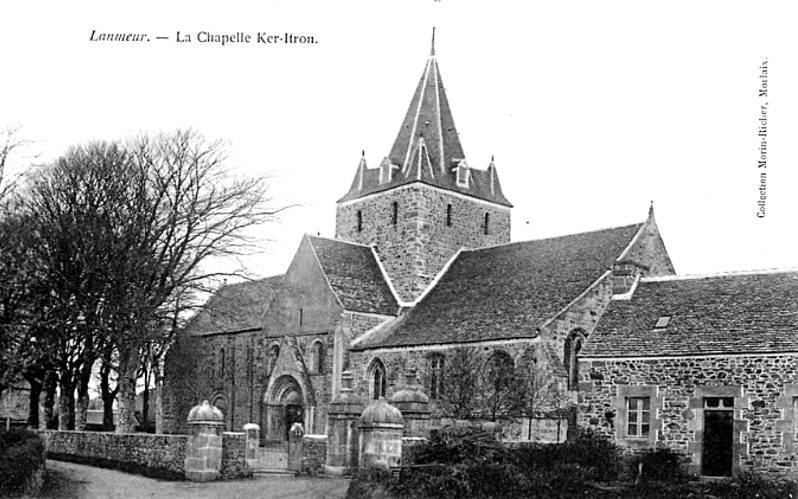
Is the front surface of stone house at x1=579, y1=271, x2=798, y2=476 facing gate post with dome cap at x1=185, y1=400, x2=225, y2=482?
no

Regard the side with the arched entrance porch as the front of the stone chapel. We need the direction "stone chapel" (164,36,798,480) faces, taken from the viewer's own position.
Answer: facing the viewer and to the left of the viewer

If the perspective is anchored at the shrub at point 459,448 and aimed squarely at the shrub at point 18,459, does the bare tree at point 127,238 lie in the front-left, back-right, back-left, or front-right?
front-right

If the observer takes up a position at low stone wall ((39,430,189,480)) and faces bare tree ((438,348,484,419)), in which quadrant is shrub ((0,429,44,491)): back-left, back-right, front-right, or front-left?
back-right

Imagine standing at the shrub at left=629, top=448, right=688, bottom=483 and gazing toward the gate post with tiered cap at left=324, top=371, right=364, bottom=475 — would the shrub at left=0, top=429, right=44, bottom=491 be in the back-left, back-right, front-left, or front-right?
front-left

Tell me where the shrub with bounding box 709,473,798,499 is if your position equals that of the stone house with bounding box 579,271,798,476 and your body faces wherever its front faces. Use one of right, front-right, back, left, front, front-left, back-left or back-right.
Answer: front

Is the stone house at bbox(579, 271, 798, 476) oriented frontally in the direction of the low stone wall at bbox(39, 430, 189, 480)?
no

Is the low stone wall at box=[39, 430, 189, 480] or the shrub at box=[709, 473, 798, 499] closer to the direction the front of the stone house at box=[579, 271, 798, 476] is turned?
the shrub

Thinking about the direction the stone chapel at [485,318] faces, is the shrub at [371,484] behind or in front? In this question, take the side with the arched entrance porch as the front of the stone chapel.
in front

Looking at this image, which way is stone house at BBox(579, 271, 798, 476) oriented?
toward the camera
